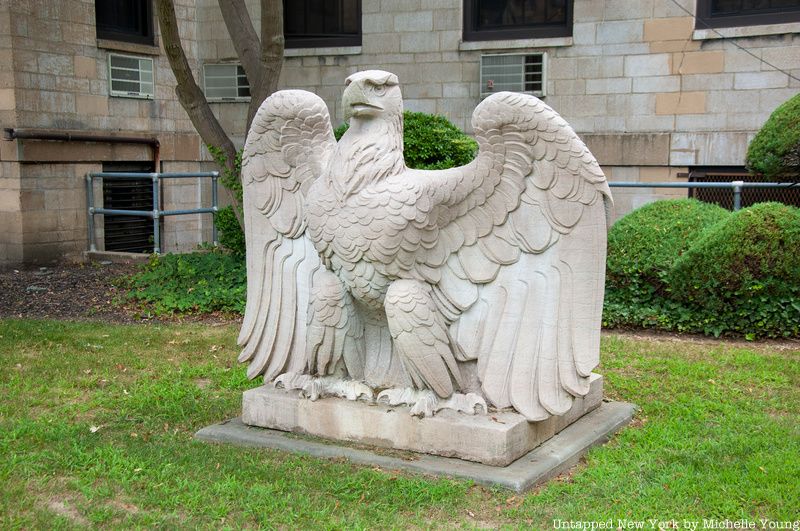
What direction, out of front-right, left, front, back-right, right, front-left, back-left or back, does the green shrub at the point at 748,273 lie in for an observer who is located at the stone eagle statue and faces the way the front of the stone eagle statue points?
back

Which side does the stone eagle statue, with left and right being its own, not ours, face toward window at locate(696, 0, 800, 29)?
back

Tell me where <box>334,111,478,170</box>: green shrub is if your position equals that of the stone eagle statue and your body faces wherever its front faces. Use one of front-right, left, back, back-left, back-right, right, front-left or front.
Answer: back-right

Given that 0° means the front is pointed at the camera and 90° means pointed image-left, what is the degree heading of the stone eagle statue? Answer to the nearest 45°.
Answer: approximately 45°

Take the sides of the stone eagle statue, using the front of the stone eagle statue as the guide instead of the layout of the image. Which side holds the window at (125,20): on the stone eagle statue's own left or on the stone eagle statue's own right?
on the stone eagle statue's own right

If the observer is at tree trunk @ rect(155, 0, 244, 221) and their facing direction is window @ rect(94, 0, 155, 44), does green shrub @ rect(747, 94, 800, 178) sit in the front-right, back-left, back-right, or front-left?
back-right

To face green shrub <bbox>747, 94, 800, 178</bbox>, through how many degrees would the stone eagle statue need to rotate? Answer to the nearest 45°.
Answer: approximately 180°

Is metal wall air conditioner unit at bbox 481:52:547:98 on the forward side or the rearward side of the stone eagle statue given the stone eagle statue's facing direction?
on the rearward side

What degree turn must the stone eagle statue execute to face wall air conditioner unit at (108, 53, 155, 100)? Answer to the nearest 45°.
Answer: approximately 90° to its right

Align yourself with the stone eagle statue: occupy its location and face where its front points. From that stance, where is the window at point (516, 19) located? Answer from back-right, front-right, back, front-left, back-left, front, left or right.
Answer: back-right
